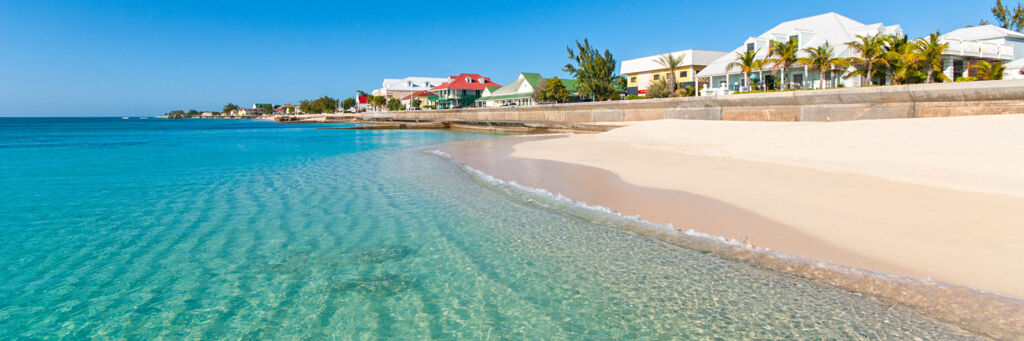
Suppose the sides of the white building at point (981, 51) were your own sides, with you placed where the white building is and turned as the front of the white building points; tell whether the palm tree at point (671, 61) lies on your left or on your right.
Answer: on your right

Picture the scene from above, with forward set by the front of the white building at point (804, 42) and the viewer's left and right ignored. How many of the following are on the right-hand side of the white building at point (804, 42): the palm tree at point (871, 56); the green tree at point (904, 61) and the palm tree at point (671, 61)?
1

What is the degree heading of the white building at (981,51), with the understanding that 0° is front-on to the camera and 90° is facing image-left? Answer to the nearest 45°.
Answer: approximately 45°

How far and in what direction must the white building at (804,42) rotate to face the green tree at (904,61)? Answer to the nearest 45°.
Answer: approximately 45° to its left

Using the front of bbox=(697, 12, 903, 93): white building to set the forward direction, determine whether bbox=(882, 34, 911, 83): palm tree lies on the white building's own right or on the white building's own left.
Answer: on the white building's own left

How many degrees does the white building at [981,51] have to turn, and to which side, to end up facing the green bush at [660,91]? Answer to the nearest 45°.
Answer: approximately 45° to its right

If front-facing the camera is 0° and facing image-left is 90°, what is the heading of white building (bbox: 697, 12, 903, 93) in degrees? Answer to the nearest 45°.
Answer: approximately 45°

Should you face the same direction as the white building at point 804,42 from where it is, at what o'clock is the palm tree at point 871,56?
The palm tree is roughly at 10 o'clock from the white building.
